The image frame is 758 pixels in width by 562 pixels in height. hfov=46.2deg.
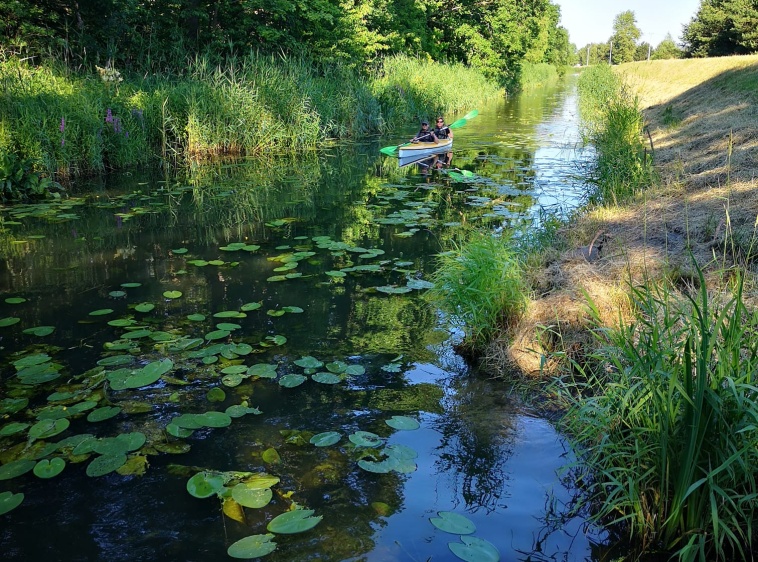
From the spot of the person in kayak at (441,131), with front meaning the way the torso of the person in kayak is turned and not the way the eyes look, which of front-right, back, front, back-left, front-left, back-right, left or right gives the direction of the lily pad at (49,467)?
front-left

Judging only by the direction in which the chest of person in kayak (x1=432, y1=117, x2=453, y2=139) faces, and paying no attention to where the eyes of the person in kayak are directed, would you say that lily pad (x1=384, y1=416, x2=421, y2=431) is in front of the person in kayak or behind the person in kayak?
in front

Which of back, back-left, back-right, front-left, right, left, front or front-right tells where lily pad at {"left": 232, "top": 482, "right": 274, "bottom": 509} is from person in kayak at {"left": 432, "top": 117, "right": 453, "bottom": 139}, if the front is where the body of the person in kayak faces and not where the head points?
front-left

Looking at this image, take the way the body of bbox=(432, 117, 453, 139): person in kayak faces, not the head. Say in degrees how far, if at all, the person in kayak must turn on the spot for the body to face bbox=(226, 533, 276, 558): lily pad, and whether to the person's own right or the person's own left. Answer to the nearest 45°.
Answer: approximately 45° to the person's own left

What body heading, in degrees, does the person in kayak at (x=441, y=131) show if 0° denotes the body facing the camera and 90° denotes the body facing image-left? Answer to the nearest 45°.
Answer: approximately 45°

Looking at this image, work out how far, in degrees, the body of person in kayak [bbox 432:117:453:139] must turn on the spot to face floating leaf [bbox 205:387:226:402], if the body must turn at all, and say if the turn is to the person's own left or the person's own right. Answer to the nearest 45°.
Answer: approximately 45° to the person's own left

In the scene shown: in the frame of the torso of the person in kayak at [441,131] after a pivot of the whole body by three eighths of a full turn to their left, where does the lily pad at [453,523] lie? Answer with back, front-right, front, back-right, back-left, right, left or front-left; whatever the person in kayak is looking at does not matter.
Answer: right

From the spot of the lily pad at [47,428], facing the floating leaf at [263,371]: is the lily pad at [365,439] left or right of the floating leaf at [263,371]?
right

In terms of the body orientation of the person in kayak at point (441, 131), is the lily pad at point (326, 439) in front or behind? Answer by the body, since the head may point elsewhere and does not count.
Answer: in front

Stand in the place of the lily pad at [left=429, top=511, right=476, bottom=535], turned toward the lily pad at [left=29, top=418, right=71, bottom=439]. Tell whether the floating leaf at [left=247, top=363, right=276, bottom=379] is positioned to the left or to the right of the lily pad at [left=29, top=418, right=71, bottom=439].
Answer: right
